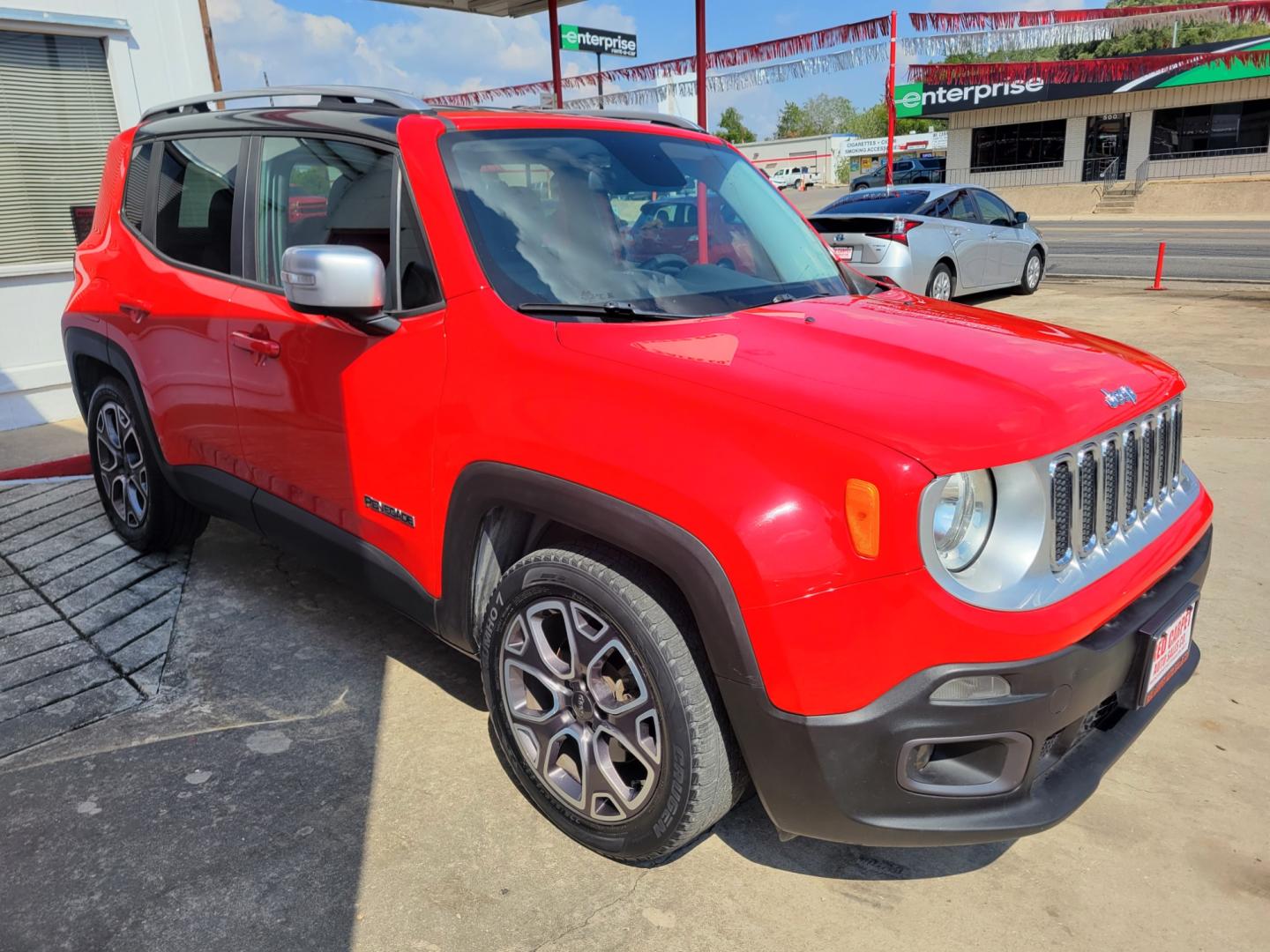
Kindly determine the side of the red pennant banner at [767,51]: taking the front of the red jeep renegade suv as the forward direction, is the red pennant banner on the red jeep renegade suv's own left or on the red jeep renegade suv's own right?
on the red jeep renegade suv's own left

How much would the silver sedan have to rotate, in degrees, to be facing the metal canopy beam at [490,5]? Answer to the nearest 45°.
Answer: approximately 180°

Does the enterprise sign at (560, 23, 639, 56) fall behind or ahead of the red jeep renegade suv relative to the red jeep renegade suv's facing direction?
behind

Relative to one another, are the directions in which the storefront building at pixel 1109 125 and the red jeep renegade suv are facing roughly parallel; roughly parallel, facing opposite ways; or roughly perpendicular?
roughly perpendicular

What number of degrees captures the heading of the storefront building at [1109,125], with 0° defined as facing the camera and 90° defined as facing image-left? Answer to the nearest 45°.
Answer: approximately 0°

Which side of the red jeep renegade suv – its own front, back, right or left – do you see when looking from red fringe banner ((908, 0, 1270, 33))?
left

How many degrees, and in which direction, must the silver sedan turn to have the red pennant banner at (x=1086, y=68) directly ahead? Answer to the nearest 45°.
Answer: approximately 45° to its left

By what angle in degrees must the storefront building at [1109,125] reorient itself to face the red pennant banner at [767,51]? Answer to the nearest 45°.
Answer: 0° — it already faces it

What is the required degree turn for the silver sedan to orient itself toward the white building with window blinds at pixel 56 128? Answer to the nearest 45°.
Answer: approximately 180°

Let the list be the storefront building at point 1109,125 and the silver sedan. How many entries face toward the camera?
1

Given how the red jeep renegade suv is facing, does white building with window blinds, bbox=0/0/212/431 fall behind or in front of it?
behind

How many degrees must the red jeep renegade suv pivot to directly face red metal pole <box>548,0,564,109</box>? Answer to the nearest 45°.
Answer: approximately 135° to its left
